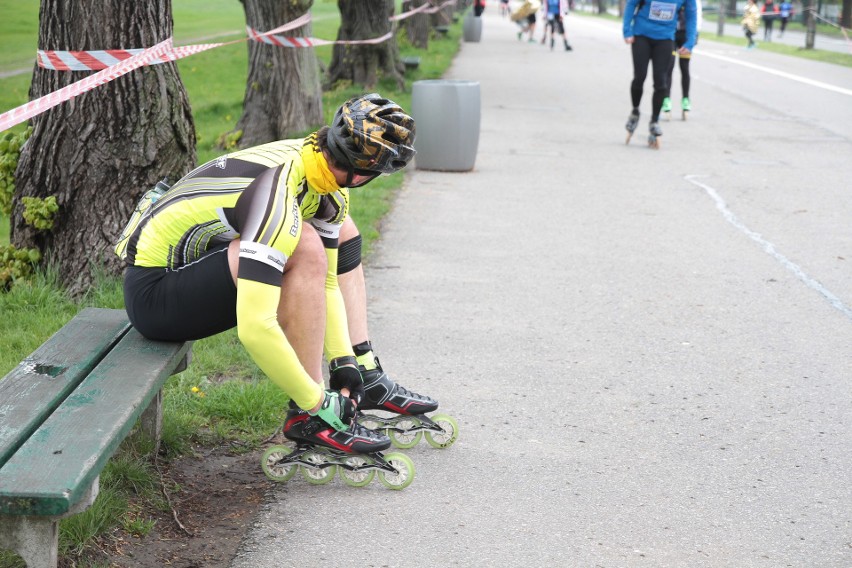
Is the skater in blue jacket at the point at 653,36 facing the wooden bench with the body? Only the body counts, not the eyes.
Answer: yes

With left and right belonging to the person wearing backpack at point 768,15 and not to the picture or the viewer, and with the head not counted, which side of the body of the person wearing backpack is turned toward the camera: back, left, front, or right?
back

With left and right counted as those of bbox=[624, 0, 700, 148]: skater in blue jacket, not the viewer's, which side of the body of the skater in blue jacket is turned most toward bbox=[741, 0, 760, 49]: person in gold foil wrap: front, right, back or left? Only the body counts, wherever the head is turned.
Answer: back

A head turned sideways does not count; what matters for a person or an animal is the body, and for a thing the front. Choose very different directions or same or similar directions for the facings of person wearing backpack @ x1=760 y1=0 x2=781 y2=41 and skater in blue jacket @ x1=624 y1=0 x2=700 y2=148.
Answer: very different directions

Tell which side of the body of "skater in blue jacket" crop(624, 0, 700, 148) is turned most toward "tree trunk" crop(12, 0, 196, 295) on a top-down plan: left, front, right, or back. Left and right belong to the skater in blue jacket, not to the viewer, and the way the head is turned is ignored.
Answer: front

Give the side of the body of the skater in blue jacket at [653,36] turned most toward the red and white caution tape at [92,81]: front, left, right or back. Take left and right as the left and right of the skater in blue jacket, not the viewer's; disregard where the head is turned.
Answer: front

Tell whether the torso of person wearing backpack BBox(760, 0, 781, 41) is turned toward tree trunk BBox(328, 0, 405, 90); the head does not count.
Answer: no

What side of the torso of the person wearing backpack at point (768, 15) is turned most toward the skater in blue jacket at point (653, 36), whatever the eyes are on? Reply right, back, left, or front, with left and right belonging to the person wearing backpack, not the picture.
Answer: back

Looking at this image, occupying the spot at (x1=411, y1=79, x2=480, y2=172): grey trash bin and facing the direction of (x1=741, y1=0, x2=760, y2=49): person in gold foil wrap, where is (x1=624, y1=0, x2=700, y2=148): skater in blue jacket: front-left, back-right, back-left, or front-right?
front-right

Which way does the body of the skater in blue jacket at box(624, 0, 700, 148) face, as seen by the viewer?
toward the camera
